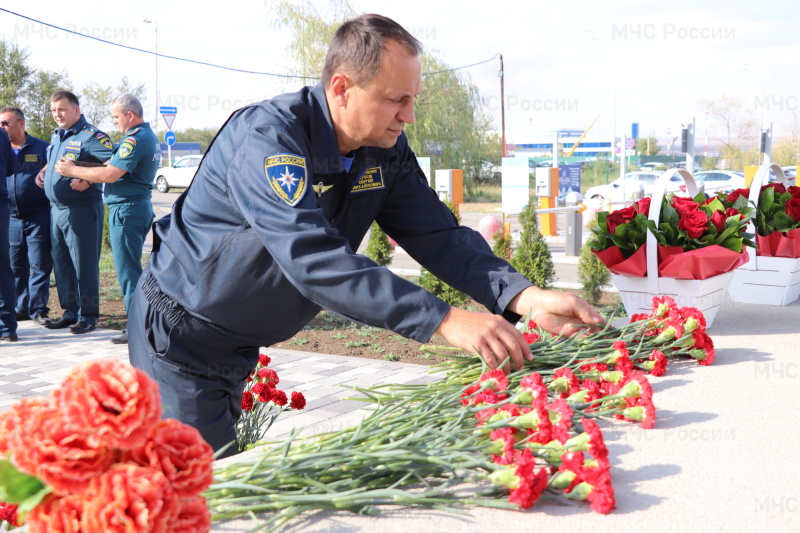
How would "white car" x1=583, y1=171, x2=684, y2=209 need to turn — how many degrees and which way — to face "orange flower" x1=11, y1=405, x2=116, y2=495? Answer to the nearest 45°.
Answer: approximately 90° to its left

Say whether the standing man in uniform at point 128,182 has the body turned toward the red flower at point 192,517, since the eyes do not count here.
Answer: no

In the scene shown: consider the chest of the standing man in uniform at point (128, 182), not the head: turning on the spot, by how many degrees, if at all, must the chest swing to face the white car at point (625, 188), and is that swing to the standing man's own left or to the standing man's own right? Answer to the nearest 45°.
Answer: approximately 135° to the standing man's own right

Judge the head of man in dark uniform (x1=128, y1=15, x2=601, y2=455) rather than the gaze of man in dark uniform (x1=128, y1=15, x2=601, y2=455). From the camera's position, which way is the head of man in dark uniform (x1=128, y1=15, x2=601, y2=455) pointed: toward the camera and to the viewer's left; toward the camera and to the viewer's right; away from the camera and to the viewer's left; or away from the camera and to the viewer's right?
toward the camera and to the viewer's right

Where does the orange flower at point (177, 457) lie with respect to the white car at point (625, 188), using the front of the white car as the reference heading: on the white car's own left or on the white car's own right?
on the white car's own left

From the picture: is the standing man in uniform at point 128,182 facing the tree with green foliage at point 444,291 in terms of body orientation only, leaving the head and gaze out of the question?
no

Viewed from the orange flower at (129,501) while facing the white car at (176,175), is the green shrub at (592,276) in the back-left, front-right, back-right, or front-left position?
front-right

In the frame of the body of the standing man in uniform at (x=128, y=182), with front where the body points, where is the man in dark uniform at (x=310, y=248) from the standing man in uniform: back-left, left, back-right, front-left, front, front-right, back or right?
left

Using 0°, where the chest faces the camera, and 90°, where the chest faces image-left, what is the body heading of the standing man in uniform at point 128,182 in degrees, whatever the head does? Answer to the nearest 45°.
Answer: approximately 90°
